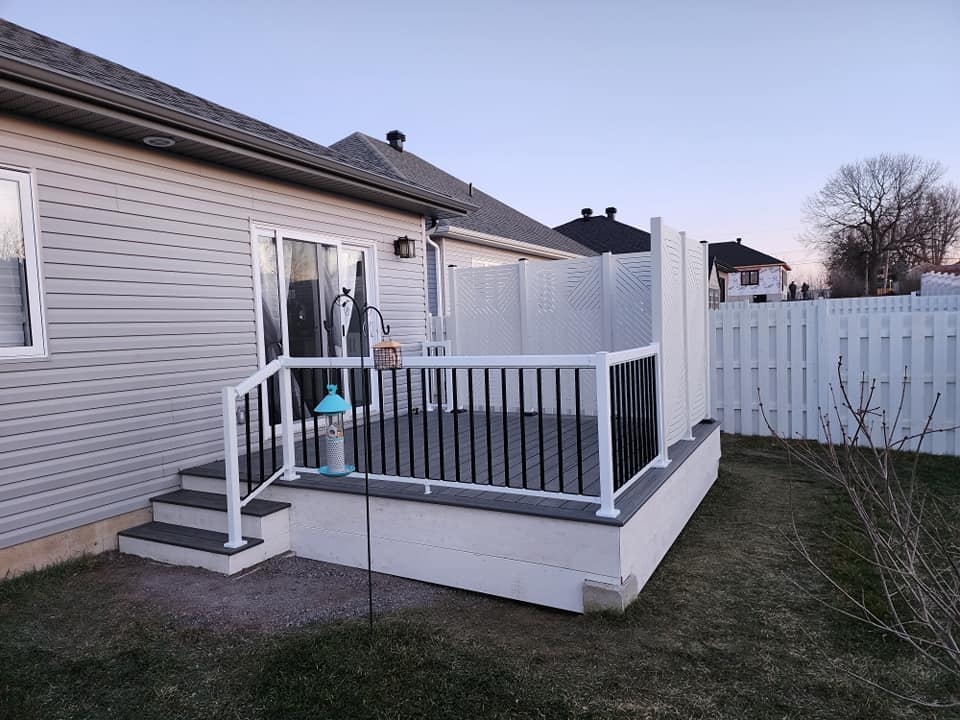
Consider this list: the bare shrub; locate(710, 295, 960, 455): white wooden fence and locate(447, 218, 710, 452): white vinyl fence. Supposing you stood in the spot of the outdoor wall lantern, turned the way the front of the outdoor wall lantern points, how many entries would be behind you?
0

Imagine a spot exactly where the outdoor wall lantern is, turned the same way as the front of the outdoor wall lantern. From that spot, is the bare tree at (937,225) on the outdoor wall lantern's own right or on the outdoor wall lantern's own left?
on the outdoor wall lantern's own left

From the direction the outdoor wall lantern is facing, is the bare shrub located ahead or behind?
ahead

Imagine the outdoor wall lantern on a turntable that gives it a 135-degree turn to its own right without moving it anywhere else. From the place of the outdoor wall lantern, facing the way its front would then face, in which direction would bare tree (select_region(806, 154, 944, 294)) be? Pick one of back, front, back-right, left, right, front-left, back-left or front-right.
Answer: back-right

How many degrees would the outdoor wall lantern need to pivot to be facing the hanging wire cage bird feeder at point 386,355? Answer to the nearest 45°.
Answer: approximately 45° to its right

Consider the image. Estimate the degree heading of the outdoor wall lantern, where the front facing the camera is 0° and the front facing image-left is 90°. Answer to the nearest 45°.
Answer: approximately 315°
